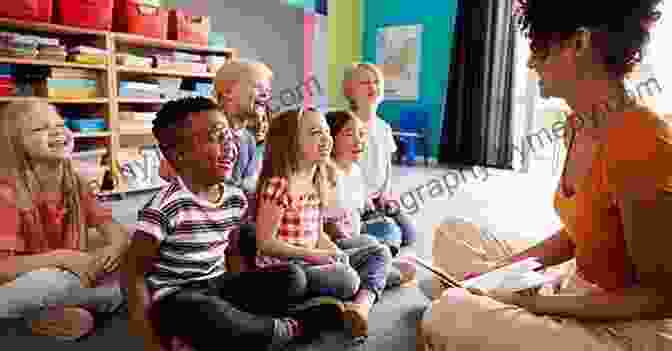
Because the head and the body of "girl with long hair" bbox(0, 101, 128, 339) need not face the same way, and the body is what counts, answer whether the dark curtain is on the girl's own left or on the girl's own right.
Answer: on the girl's own left

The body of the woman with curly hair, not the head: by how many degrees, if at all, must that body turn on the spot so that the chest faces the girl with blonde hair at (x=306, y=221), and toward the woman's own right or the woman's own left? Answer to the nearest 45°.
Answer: approximately 45° to the woman's own right

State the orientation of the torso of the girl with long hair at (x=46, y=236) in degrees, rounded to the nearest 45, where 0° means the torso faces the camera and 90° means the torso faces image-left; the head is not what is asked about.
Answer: approximately 315°

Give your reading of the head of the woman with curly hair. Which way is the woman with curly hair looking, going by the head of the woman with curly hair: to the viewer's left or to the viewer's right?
to the viewer's left

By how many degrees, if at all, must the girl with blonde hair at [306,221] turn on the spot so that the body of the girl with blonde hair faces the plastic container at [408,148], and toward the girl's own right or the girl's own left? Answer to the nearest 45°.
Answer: approximately 135° to the girl's own left

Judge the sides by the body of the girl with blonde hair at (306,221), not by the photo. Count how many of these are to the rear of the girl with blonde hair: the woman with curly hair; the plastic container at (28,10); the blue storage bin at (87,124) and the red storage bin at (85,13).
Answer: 3

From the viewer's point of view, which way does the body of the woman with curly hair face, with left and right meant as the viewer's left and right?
facing to the left of the viewer

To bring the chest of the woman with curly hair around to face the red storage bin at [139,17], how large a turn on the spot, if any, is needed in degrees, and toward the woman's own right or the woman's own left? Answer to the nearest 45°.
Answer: approximately 45° to the woman's own right
